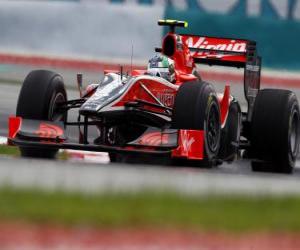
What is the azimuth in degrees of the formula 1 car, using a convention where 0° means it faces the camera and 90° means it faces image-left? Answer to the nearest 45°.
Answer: approximately 45°
